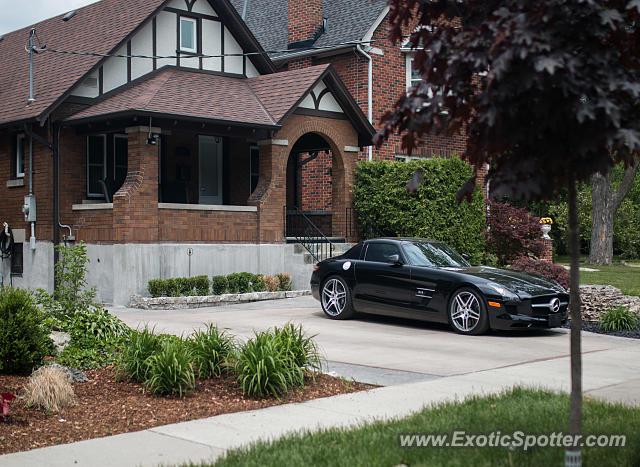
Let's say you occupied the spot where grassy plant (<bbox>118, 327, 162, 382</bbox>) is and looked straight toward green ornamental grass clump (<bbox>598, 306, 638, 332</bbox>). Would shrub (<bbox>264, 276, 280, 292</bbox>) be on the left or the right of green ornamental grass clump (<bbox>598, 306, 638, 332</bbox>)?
left

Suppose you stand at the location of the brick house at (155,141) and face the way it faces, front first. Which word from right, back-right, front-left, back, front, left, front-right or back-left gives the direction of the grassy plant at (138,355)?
front-right

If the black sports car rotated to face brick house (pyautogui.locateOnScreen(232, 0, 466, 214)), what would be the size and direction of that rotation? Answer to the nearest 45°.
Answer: approximately 135° to its left

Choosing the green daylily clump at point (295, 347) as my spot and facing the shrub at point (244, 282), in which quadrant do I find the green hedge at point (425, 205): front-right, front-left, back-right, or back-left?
front-right

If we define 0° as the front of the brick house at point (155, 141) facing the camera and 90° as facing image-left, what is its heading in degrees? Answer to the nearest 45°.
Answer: approximately 315°

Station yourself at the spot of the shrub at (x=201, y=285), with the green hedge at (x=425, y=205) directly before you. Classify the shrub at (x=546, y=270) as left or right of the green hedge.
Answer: right

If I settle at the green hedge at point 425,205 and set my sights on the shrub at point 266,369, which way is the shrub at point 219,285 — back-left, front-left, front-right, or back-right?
front-right

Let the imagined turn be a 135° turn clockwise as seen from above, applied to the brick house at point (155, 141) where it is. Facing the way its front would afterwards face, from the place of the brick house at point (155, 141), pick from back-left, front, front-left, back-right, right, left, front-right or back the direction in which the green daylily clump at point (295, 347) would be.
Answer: left
